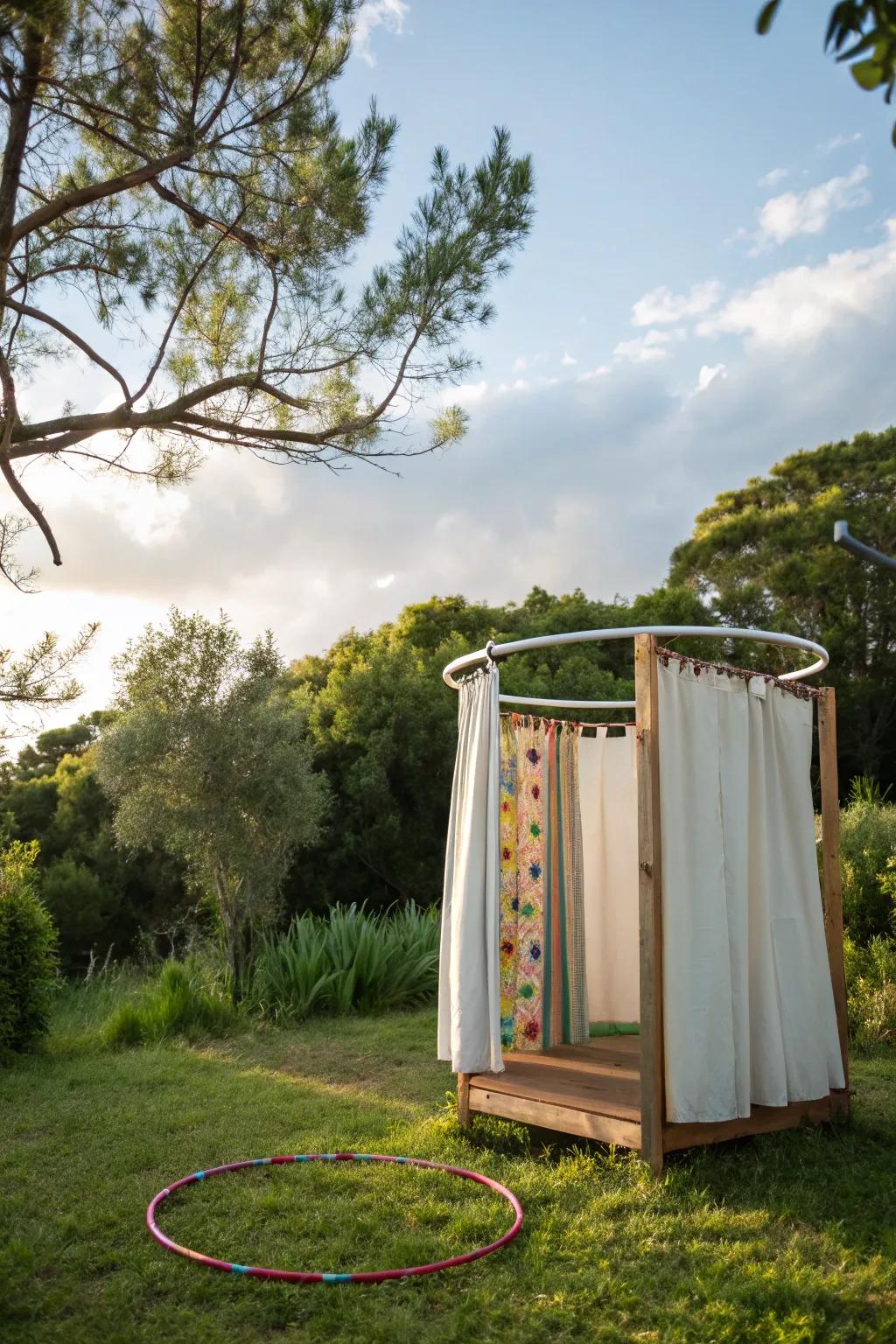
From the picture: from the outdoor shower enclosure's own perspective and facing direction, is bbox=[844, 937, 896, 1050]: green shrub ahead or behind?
behind

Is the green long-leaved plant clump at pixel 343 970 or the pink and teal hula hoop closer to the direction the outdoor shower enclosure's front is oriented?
the pink and teal hula hoop

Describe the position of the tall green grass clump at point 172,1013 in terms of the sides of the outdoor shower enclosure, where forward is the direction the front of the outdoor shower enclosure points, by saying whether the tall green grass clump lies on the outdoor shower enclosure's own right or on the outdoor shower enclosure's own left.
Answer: on the outdoor shower enclosure's own right

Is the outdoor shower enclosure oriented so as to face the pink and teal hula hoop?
yes

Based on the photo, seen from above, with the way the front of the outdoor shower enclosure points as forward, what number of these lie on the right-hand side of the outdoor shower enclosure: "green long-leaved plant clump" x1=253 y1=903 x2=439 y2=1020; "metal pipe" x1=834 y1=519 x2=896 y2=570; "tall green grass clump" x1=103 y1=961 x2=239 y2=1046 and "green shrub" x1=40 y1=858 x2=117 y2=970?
3

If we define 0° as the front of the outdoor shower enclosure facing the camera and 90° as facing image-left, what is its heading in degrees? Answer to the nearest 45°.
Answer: approximately 45°

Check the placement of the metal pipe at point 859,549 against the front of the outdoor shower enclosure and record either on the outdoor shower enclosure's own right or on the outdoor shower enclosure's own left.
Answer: on the outdoor shower enclosure's own left

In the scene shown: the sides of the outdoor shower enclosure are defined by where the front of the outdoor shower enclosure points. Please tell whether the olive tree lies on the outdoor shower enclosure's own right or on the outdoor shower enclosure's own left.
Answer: on the outdoor shower enclosure's own right

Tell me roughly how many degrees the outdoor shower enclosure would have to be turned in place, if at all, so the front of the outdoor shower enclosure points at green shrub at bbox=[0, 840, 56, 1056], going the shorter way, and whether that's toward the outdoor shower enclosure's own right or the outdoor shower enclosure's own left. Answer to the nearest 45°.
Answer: approximately 90° to the outdoor shower enclosure's own right
